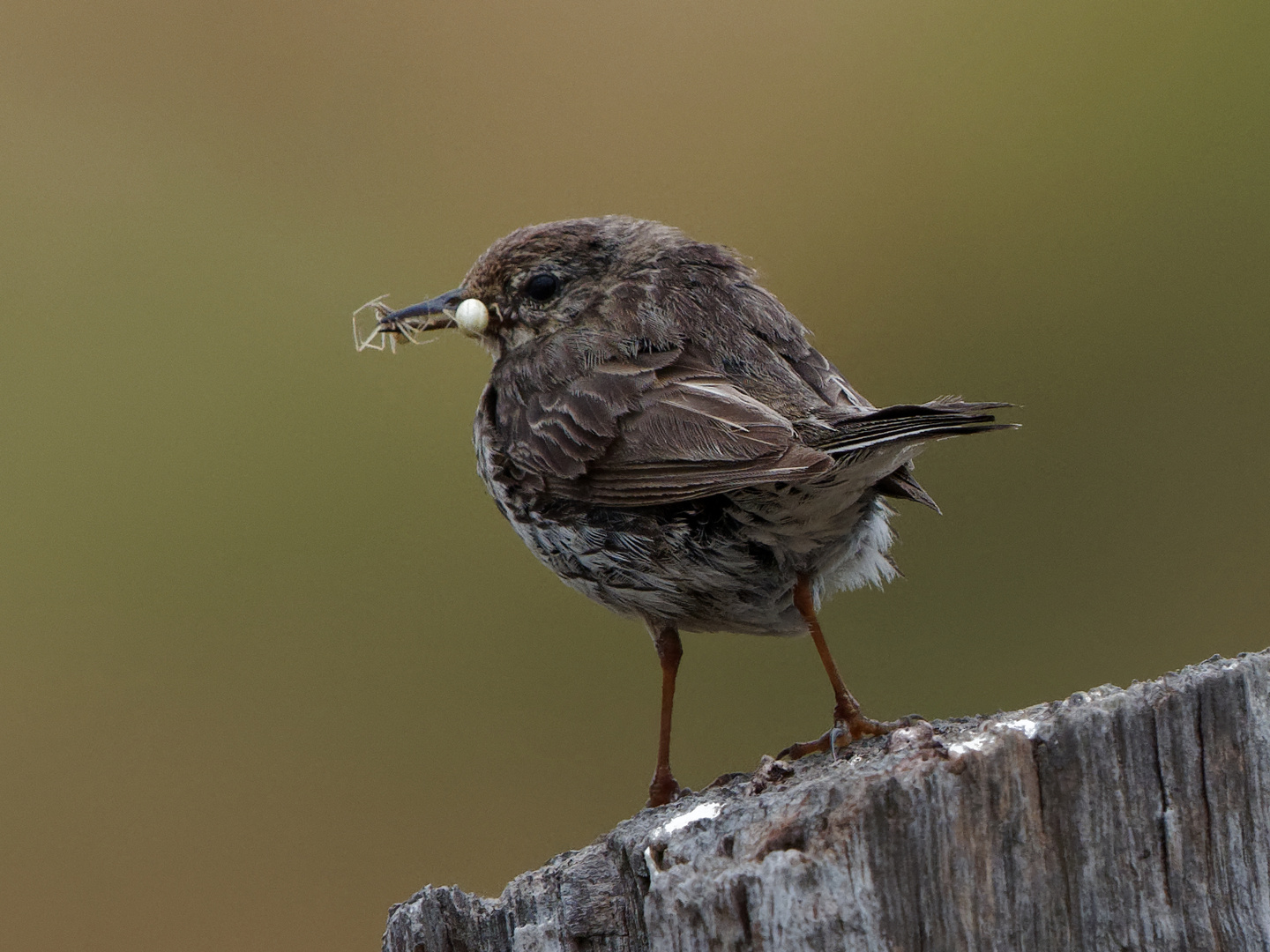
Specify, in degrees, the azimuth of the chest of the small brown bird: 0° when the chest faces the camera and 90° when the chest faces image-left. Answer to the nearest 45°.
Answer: approximately 90°
